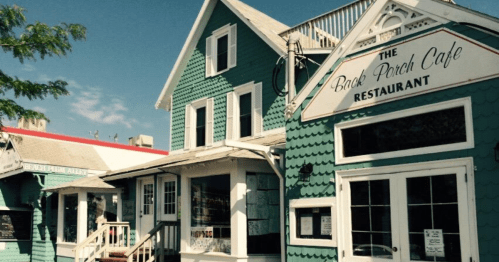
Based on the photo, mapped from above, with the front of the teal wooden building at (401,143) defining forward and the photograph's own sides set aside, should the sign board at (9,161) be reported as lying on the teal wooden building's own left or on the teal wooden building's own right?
on the teal wooden building's own right

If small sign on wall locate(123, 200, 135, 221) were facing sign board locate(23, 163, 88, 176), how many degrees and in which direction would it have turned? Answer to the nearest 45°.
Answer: approximately 135° to its right

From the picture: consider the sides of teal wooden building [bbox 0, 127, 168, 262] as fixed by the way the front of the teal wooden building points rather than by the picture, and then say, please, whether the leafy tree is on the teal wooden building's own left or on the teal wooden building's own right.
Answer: on the teal wooden building's own right

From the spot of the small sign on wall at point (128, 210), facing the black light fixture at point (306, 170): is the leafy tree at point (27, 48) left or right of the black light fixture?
right

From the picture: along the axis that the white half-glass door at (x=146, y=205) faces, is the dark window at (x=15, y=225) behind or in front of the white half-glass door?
behind

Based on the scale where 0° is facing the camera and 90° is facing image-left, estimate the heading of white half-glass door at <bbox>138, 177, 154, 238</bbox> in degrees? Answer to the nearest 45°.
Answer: approximately 315°

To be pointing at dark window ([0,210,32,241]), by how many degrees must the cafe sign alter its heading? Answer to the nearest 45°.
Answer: approximately 90° to its right

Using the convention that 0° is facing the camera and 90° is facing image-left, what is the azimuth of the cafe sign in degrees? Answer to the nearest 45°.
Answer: approximately 45°

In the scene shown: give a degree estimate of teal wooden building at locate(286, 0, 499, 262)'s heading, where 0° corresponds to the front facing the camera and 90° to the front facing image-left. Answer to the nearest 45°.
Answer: approximately 45°

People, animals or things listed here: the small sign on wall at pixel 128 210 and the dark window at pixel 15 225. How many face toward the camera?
2

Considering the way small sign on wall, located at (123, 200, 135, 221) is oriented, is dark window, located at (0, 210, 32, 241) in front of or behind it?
in front
